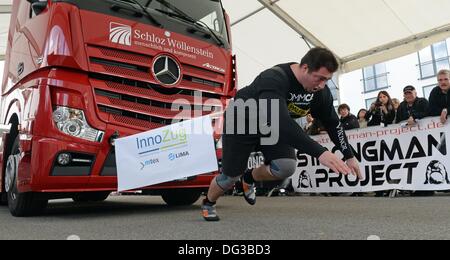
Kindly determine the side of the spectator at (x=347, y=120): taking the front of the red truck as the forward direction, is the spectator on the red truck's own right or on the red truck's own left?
on the red truck's own left

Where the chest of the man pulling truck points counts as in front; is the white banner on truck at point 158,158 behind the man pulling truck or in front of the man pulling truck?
behind

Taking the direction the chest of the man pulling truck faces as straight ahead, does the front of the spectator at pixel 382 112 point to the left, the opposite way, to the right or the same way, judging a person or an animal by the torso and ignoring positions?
to the right

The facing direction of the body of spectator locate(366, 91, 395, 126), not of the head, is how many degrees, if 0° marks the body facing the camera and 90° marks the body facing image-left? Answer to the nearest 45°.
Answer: approximately 45°
